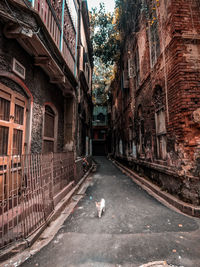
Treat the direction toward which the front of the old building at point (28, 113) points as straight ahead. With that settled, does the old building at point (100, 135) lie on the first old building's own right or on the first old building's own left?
on the first old building's own left

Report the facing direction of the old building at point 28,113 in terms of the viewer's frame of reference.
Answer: facing to the right of the viewer

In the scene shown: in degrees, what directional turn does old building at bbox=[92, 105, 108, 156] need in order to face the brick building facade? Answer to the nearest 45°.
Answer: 0° — it already faces it

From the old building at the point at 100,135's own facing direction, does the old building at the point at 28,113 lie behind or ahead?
ahead

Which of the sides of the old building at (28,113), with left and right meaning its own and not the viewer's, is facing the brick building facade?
front

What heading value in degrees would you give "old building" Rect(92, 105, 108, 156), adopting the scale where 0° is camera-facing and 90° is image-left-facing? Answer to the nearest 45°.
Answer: approximately 0°

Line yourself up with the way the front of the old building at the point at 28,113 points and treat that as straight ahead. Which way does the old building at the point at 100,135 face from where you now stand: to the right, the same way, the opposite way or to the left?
to the right

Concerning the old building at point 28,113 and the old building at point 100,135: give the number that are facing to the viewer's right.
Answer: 1
